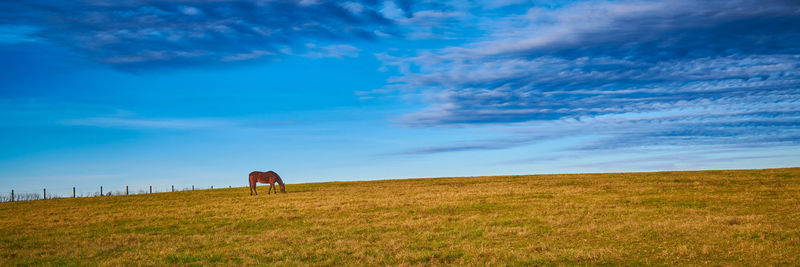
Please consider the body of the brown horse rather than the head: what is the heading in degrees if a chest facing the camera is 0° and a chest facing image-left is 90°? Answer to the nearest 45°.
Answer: approximately 270°
